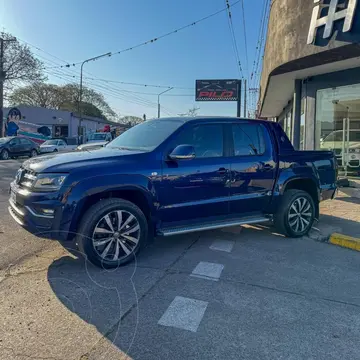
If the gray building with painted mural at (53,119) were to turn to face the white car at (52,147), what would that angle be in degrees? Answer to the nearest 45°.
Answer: approximately 45° to its right

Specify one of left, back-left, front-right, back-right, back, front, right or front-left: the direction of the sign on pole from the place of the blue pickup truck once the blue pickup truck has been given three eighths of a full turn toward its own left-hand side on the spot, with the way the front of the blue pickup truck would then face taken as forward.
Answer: left

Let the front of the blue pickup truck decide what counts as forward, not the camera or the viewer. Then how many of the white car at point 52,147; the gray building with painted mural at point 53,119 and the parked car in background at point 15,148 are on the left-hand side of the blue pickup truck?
0

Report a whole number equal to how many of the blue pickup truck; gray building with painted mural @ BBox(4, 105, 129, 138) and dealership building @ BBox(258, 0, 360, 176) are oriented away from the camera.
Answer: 0

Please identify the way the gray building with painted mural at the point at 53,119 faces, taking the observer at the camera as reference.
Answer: facing the viewer and to the right of the viewer

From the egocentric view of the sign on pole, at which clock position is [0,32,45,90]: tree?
The tree is roughly at 2 o'clock from the sign on pole.

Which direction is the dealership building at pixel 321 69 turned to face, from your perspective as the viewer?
facing the viewer and to the left of the viewer

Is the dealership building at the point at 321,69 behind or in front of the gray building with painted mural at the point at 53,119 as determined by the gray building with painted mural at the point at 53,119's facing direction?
in front

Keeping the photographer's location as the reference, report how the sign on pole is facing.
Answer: facing the viewer

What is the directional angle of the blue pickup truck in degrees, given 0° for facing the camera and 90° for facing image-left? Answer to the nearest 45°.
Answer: approximately 45°

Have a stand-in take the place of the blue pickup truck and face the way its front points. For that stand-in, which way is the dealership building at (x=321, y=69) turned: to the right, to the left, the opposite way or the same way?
the same way

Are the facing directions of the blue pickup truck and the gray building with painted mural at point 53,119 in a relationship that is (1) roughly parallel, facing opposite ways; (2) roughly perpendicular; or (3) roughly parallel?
roughly perpendicular

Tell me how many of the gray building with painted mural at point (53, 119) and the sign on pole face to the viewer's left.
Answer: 0

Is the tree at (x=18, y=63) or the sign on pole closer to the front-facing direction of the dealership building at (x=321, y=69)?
the tree
